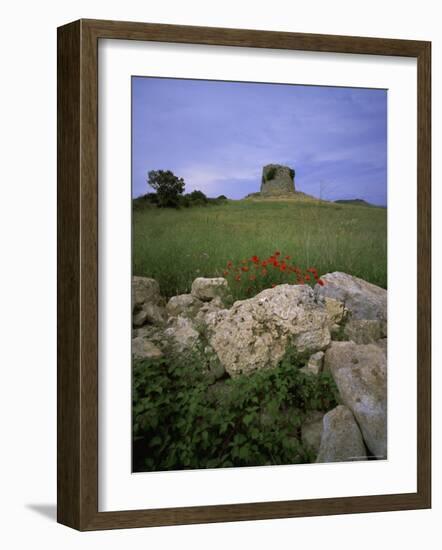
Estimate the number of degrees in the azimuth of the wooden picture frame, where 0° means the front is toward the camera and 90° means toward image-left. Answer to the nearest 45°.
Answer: approximately 315°
